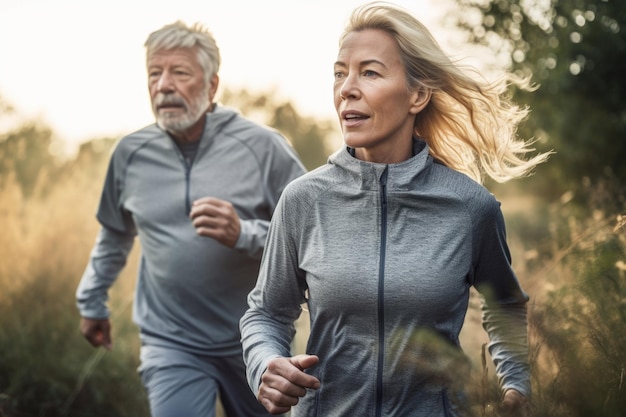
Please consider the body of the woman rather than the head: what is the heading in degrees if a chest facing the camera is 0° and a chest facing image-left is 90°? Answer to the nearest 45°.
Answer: approximately 0°

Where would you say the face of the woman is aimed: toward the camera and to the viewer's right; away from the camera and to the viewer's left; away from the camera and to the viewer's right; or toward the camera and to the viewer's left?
toward the camera and to the viewer's left

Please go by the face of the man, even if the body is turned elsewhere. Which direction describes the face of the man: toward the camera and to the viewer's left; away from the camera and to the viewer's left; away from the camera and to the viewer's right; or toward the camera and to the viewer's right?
toward the camera and to the viewer's left

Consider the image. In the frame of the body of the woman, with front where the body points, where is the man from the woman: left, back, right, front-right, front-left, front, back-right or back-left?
back-right
